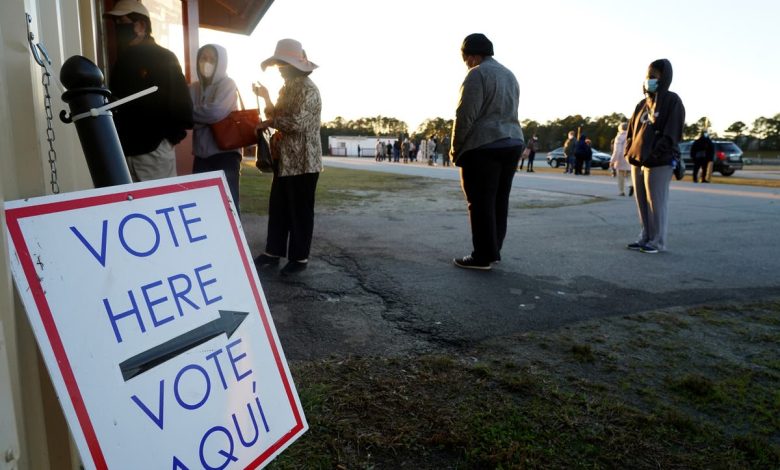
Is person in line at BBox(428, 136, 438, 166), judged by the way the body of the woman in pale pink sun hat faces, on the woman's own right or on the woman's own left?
on the woman's own right

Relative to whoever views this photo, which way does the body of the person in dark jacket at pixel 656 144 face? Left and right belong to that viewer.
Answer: facing the viewer and to the left of the viewer

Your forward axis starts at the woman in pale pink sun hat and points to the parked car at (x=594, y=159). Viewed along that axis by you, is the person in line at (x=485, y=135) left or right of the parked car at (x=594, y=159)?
right

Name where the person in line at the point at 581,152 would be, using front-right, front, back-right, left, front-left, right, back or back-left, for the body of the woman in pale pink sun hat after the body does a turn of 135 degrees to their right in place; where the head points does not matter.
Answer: front

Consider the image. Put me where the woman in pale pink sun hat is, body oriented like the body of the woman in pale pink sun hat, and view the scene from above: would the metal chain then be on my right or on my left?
on my left

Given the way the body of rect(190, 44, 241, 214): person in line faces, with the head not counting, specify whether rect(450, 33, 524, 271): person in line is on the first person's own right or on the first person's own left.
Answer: on the first person's own left

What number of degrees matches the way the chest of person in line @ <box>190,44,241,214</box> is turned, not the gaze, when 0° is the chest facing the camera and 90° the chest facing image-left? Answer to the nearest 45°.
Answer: approximately 45°

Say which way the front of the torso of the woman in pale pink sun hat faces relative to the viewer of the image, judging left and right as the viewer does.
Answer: facing to the left of the viewer

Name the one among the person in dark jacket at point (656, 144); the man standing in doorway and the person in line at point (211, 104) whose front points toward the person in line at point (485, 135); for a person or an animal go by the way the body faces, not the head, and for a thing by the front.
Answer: the person in dark jacket

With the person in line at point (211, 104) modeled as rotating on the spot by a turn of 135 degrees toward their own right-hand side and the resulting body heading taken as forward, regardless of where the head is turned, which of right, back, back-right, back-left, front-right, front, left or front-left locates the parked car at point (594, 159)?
front-right

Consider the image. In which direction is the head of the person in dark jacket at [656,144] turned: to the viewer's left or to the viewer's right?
to the viewer's left

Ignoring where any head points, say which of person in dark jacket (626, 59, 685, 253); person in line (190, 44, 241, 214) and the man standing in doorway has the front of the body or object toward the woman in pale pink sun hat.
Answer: the person in dark jacket
